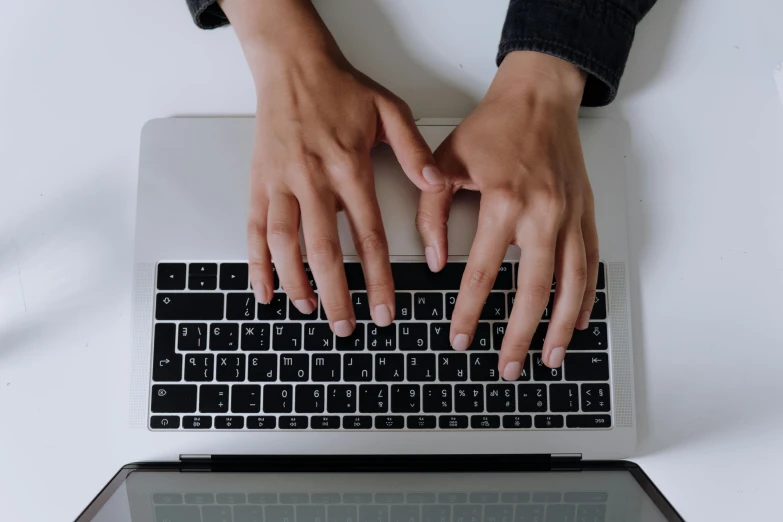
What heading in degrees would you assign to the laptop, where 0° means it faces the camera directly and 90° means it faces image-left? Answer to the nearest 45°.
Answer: approximately 180°
